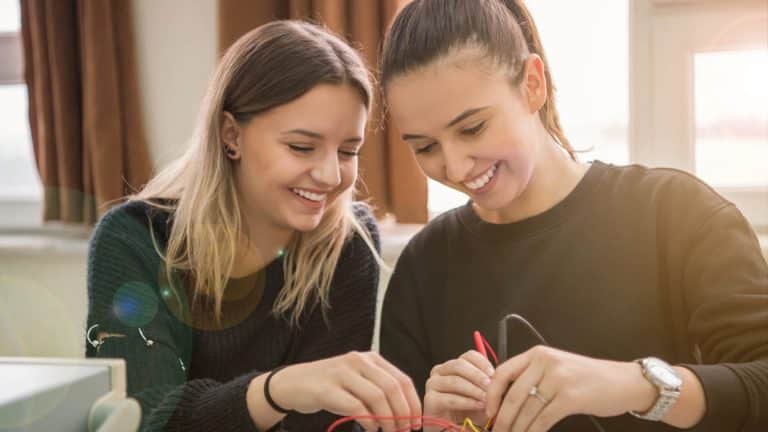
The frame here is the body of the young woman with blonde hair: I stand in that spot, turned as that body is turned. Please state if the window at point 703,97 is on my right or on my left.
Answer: on my left

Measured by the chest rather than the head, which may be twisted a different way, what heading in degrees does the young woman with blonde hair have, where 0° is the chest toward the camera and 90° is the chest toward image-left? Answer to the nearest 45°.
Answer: approximately 315°

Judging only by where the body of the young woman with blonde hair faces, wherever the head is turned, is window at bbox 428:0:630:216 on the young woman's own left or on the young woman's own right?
on the young woman's own left

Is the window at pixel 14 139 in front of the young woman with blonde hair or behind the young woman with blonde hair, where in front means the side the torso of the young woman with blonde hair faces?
behind

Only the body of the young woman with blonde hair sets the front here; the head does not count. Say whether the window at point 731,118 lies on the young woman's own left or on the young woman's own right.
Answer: on the young woman's own left
